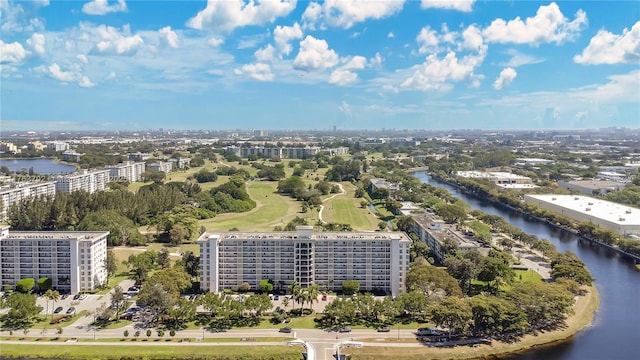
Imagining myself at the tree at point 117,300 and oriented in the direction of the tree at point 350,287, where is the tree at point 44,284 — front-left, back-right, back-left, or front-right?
back-left

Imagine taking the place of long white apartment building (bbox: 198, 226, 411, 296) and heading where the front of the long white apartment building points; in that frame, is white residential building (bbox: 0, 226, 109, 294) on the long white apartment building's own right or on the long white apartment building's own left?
on the long white apartment building's own right

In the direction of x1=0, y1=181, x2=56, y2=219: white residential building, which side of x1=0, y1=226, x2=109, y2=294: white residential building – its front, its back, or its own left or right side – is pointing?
back

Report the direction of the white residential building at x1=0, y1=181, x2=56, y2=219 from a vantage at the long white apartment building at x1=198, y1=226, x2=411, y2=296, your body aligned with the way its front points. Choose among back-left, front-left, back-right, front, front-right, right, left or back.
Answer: back-right

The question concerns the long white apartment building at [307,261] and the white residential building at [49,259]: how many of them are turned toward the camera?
2

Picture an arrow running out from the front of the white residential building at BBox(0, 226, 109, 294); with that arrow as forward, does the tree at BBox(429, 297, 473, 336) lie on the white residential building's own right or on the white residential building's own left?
on the white residential building's own left

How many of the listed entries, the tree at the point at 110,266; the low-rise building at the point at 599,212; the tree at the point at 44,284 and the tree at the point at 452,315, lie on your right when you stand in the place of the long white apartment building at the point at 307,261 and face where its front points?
2

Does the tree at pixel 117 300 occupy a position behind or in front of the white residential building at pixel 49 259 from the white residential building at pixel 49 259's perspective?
in front

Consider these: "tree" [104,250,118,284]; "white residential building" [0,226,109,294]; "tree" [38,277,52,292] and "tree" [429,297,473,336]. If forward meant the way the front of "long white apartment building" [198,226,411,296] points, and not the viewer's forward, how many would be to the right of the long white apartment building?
3

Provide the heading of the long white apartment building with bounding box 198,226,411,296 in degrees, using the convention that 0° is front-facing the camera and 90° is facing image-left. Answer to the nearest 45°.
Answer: approximately 0°

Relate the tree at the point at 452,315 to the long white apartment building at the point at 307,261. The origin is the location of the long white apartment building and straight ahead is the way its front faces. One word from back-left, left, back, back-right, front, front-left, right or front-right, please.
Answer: front-left
